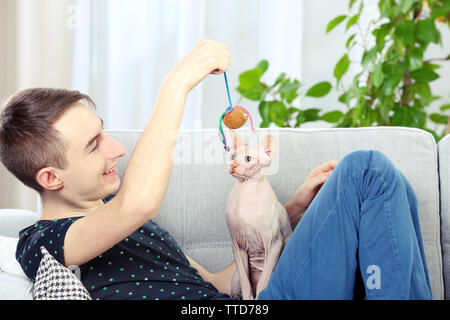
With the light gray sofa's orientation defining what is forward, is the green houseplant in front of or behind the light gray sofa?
behind

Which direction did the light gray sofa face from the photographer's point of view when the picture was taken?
facing the viewer
